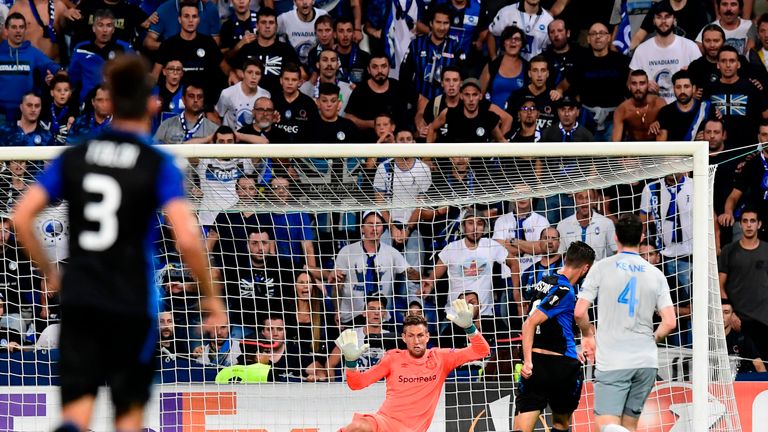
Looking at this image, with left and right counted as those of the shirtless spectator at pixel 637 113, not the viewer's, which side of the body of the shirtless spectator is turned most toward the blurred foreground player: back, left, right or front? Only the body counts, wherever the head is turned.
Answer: front

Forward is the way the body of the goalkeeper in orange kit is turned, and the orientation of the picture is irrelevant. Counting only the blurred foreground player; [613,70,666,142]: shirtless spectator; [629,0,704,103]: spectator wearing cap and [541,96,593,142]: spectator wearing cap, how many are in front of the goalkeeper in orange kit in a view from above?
1

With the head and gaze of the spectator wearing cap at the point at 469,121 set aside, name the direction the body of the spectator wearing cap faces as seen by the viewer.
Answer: toward the camera

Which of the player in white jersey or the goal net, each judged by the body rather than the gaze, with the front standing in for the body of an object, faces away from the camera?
the player in white jersey

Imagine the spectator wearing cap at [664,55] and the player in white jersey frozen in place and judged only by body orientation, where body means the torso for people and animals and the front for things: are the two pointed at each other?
yes

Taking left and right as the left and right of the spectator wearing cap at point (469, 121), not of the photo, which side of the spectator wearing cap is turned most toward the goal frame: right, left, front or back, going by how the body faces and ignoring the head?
front

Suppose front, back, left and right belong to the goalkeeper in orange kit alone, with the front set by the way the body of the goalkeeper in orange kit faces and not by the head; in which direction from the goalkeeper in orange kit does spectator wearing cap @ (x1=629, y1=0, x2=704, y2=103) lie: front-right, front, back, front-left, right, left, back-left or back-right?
back-left

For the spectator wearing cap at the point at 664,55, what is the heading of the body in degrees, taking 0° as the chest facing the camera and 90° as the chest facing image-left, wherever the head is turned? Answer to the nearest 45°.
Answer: approximately 0°

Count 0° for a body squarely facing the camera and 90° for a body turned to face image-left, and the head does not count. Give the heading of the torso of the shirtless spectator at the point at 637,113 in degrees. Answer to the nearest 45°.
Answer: approximately 0°

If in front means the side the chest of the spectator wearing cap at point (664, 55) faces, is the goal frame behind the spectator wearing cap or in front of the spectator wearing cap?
in front

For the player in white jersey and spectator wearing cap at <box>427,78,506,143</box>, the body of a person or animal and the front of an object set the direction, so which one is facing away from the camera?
the player in white jersey

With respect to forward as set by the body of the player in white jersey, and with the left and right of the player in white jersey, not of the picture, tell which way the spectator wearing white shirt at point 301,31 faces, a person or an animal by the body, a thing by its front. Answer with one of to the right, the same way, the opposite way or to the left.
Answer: the opposite way

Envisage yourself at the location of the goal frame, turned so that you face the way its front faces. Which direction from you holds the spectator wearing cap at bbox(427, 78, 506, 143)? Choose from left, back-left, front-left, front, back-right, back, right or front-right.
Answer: back

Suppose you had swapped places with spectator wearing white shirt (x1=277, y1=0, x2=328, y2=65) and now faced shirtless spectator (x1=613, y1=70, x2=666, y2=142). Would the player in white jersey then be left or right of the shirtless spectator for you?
right
